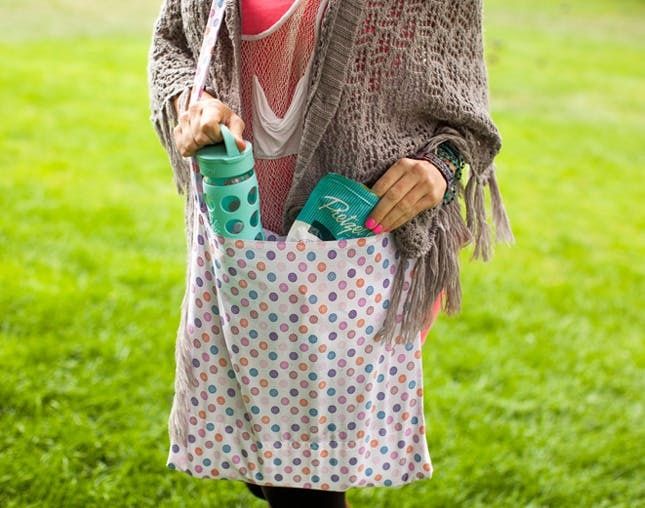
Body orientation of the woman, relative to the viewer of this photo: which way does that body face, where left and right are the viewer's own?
facing the viewer and to the left of the viewer
